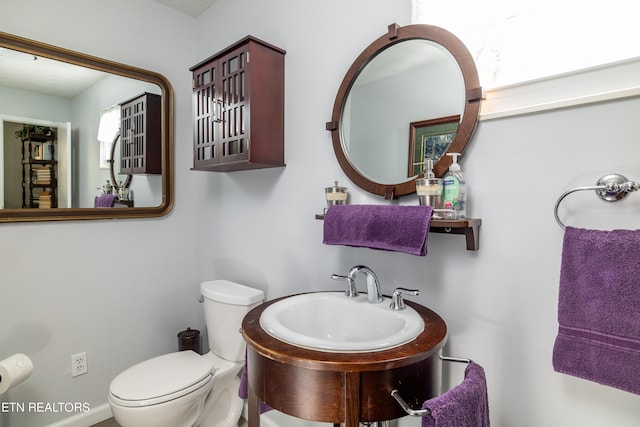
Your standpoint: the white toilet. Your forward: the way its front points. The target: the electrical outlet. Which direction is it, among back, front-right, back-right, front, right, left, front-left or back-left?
right

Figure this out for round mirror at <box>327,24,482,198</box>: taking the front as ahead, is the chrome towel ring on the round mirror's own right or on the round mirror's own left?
on the round mirror's own left

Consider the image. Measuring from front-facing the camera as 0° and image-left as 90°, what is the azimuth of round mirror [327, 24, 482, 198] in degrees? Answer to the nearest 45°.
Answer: approximately 45°

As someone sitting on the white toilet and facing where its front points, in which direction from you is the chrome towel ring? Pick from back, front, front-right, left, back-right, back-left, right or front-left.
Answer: left

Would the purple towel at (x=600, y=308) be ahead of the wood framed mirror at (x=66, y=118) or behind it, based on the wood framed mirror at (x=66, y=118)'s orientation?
ahead

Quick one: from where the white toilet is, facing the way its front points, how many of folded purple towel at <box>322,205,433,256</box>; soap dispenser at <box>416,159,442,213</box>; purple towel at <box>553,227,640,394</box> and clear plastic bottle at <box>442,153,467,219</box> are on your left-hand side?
4

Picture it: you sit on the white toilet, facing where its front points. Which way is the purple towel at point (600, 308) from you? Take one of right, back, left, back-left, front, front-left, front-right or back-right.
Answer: left

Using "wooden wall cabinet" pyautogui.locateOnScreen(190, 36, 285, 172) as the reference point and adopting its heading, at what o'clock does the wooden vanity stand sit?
The wooden vanity stand is roughly at 10 o'clock from the wooden wall cabinet.
